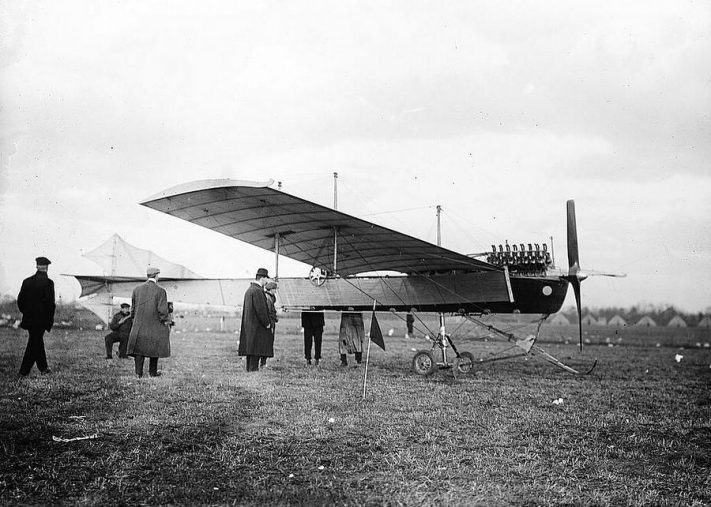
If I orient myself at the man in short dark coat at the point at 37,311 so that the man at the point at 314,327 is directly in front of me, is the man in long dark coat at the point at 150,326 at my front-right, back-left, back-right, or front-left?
front-right
